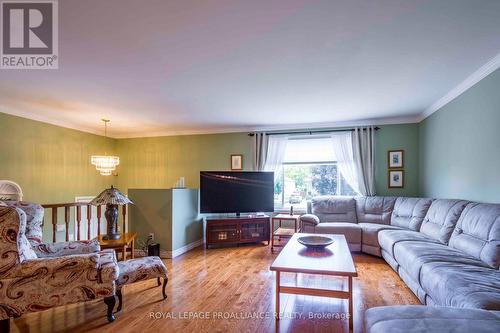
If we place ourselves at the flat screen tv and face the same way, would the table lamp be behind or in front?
in front

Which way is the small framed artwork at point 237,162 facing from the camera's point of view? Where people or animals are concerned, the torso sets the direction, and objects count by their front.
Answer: toward the camera

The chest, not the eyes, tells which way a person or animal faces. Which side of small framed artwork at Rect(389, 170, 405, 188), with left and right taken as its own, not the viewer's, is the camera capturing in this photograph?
front

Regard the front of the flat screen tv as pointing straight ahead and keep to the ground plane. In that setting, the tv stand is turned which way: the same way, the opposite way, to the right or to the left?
the same way

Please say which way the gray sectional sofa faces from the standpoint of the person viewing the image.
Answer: facing the viewer and to the left of the viewer

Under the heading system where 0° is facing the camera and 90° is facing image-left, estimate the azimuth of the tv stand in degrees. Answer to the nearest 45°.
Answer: approximately 0°

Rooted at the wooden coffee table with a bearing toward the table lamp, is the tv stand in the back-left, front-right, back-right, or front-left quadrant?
front-right
